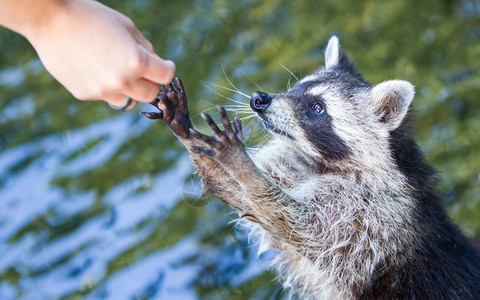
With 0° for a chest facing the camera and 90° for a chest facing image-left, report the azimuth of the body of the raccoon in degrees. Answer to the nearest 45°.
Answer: approximately 90°
